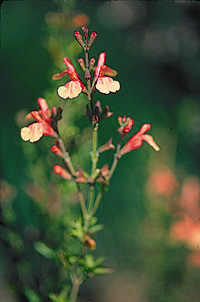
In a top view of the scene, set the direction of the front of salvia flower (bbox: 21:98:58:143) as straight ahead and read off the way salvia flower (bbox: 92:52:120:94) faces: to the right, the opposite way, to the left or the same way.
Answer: to the left

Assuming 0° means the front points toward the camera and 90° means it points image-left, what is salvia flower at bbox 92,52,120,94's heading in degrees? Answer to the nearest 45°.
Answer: approximately 315°

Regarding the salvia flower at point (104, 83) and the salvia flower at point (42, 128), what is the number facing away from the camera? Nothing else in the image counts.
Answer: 0

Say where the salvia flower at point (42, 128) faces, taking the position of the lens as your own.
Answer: facing the viewer and to the left of the viewer
